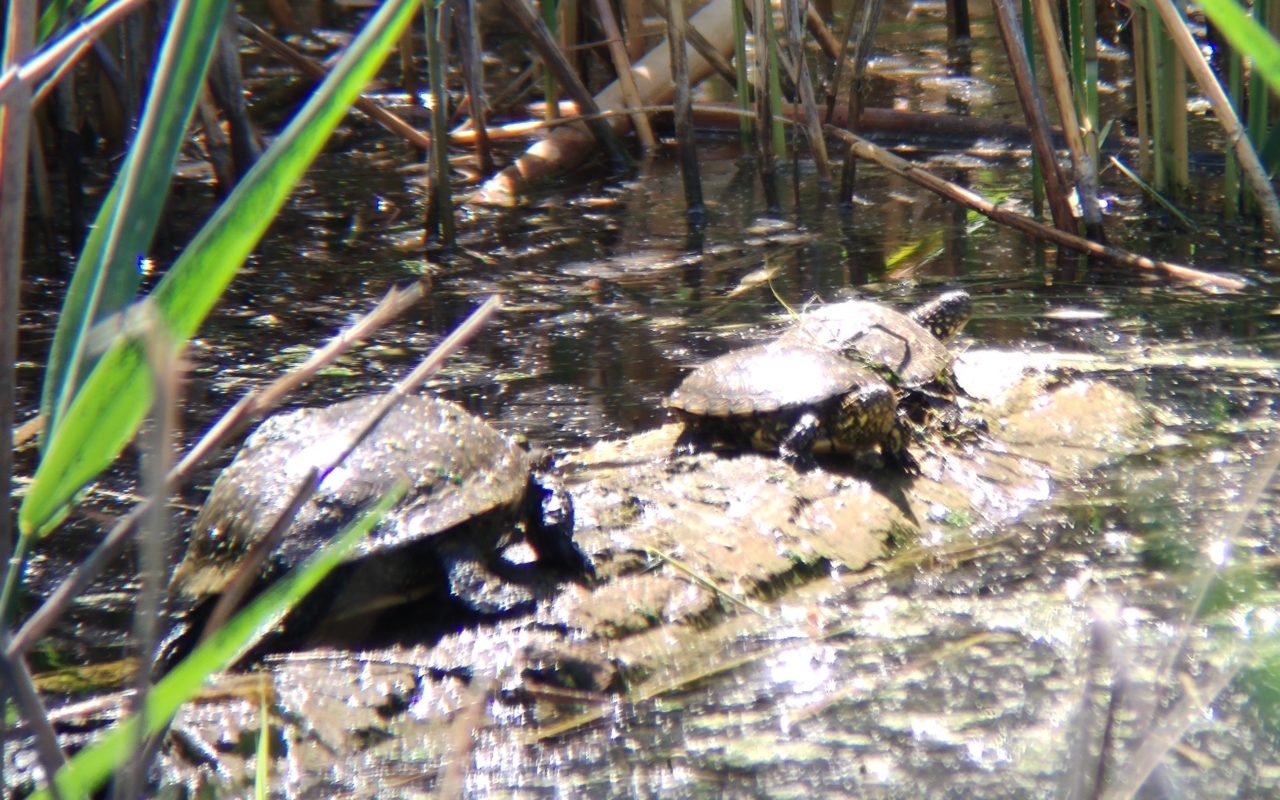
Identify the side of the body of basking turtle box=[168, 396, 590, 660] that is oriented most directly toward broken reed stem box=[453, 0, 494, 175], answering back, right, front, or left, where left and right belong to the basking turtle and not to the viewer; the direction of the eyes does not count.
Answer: left

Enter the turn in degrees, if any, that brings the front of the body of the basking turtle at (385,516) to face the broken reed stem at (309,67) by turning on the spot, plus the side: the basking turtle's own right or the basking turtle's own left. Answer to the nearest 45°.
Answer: approximately 90° to the basking turtle's own left

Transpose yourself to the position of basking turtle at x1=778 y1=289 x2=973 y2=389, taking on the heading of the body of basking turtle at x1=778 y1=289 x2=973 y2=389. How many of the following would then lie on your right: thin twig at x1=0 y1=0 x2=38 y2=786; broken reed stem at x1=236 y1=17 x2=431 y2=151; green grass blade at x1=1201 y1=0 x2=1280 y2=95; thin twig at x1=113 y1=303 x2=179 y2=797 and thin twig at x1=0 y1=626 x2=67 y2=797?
4

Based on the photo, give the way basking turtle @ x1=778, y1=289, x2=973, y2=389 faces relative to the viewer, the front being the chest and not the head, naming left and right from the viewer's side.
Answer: facing to the right of the viewer

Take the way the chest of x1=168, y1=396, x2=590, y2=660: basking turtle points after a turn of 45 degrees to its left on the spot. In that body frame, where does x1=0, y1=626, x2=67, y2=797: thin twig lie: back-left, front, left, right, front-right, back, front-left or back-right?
back-right

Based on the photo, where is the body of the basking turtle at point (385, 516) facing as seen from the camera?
to the viewer's right

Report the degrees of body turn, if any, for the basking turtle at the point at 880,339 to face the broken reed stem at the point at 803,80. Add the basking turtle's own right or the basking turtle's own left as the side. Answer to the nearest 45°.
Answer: approximately 90° to the basking turtle's own left

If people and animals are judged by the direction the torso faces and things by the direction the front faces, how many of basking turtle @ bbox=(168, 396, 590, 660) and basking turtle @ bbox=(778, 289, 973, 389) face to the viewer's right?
2

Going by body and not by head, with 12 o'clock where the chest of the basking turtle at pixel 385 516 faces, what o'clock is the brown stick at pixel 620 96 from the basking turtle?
The brown stick is roughly at 10 o'clock from the basking turtle.

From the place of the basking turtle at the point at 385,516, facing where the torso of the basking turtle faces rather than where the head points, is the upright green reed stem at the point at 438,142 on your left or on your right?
on your left

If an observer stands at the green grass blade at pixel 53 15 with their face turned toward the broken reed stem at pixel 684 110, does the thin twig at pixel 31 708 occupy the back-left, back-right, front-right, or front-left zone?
back-right

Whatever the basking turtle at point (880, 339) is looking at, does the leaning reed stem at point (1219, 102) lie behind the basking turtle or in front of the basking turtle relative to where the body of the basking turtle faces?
in front
